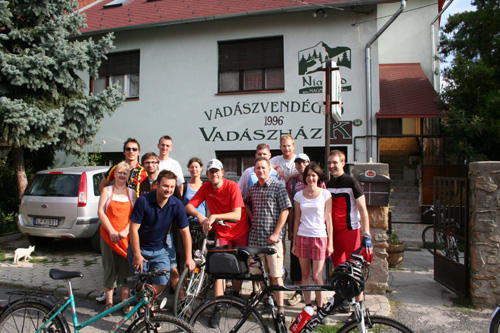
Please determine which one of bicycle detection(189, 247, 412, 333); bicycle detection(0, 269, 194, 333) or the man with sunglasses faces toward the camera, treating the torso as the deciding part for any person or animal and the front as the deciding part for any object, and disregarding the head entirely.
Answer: the man with sunglasses

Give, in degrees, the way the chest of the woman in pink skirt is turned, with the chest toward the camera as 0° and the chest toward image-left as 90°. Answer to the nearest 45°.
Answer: approximately 0°

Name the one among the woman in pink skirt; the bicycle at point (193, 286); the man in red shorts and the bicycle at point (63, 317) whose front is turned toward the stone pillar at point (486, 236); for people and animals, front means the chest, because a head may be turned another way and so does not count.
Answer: the bicycle at point (63, 317)

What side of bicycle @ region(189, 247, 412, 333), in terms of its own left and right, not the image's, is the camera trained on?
right

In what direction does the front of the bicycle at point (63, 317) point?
to the viewer's right

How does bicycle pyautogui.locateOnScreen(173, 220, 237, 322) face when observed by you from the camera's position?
facing the viewer and to the left of the viewer

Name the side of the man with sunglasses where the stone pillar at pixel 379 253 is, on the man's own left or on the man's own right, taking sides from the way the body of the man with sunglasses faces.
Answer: on the man's own left

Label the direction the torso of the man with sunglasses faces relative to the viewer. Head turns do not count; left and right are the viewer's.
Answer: facing the viewer

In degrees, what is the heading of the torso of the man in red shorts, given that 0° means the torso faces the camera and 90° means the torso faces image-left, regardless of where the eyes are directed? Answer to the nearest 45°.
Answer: approximately 45°

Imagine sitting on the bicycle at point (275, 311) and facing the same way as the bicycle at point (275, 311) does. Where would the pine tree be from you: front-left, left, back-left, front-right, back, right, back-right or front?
back-left

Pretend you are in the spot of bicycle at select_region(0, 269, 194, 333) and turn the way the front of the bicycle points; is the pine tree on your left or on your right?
on your left
